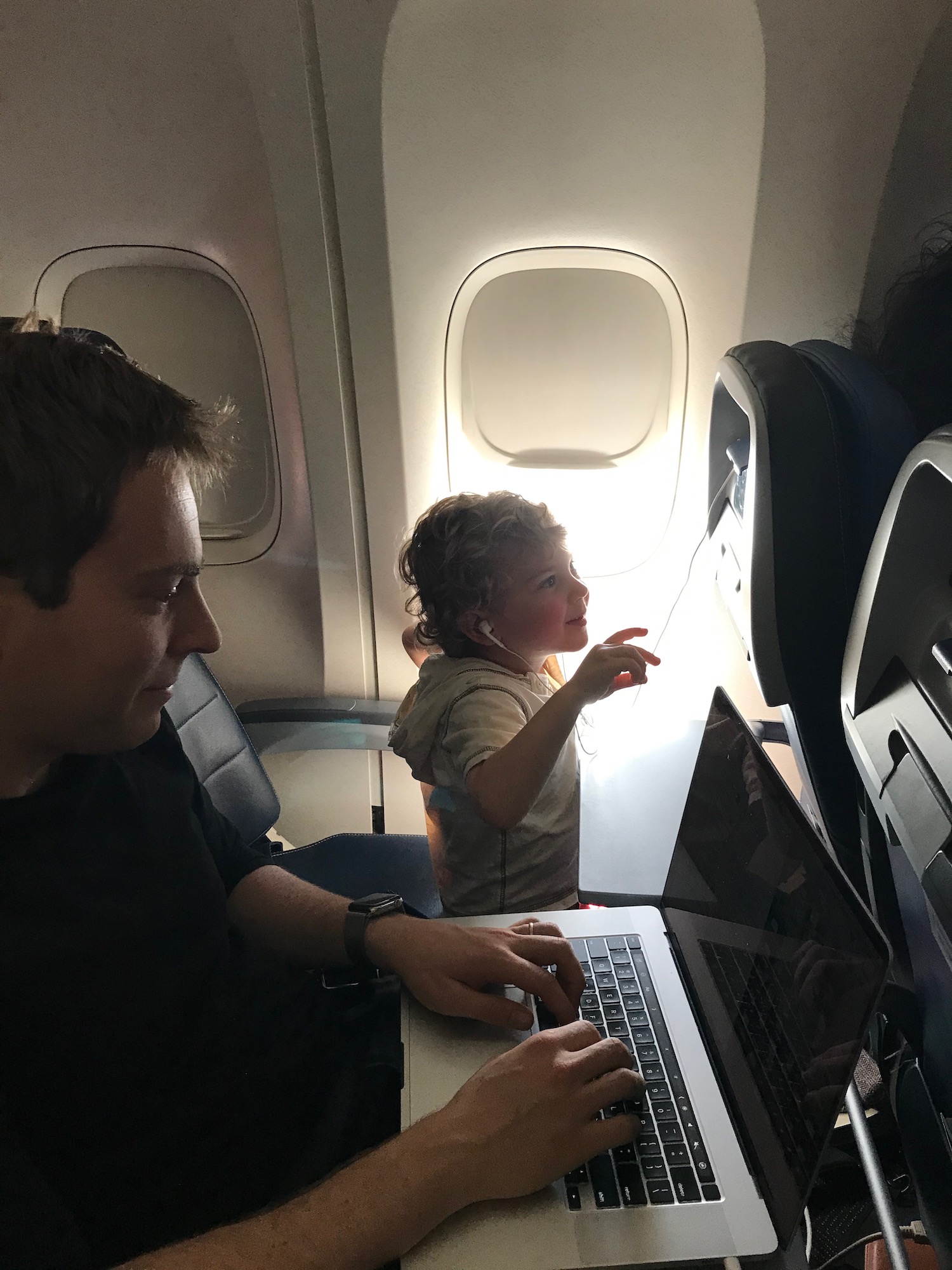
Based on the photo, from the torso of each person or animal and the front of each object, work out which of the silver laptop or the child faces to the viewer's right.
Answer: the child

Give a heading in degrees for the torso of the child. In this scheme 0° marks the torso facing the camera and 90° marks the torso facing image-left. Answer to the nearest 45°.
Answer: approximately 270°

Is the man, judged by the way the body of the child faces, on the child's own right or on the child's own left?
on the child's own right

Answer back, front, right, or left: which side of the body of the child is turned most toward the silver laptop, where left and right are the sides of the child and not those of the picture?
right

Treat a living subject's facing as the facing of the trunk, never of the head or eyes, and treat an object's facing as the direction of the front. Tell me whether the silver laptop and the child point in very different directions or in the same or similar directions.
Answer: very different directions

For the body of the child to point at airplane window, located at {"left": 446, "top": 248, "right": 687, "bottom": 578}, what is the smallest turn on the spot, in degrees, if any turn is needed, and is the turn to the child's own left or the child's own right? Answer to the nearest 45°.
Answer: approximately 90° to the child's own left

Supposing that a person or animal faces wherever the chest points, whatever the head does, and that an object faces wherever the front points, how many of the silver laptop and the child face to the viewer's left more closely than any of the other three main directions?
1

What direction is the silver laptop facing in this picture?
to the viewer's left
